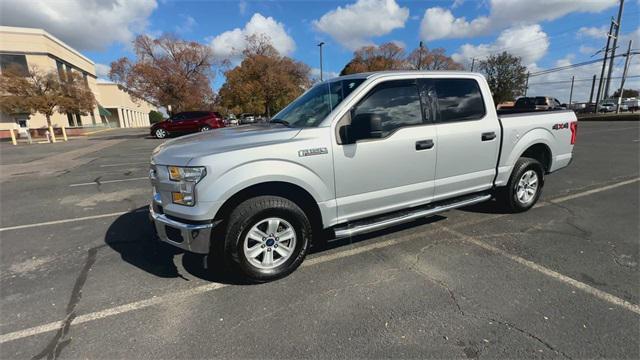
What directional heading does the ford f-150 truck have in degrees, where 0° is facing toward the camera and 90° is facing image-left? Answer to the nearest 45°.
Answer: approximately 45°

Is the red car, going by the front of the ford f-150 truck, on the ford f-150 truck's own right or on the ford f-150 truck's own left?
on the ford f-150 truck's own right

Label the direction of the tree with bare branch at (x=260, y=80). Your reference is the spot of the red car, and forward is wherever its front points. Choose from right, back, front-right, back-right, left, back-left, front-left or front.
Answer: back-right

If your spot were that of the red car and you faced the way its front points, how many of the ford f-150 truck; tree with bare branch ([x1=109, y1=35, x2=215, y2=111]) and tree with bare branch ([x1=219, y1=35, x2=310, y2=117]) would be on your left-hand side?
1

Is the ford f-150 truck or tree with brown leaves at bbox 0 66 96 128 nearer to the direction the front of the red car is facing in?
the tree with brown leaves

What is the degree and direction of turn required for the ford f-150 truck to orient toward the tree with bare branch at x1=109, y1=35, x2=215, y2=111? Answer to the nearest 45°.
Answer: approximately 90° to its right

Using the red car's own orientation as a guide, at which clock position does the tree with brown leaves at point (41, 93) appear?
The tree with brown leaves is roughly at 1 o'clock from the red car.

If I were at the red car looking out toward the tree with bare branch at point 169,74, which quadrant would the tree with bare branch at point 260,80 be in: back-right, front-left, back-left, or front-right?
front-right

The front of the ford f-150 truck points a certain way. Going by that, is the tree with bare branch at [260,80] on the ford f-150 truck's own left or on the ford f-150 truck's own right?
on the ford f-150 truck's own right

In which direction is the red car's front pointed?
to the viewer's left

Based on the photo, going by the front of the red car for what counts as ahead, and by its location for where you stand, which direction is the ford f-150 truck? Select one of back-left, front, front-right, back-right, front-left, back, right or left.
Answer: left

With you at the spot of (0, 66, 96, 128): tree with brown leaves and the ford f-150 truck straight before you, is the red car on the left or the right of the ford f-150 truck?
left

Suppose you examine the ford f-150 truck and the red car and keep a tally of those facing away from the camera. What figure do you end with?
0

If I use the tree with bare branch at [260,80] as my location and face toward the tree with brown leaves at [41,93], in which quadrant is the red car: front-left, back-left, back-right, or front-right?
front-left

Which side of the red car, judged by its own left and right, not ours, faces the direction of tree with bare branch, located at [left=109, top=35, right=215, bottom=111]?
right
